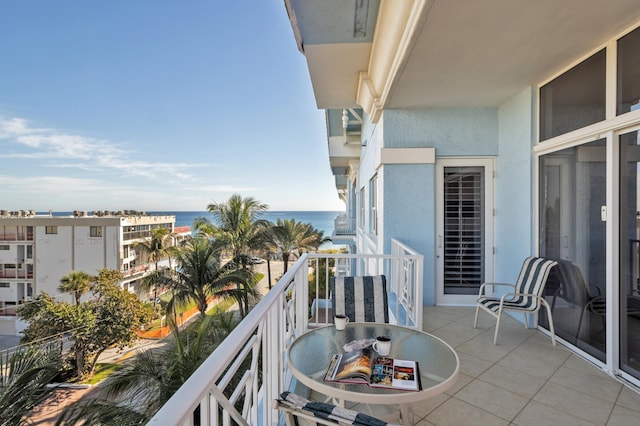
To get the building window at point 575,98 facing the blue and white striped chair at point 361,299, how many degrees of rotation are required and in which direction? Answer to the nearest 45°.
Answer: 0° — it already faces it

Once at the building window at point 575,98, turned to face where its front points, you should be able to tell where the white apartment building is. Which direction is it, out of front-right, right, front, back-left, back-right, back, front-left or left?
front-right

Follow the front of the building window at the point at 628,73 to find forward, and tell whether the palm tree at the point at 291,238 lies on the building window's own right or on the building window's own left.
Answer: on the building window's own right

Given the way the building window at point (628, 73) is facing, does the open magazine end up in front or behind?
in front

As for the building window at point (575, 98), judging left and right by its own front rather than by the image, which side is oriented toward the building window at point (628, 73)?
left

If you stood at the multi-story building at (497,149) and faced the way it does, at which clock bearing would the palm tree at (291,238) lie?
The palm tree is roughly at 2 o'clock from the multi-story building.

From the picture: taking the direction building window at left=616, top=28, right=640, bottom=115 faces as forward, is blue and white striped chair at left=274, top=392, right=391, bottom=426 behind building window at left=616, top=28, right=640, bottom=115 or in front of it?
in front

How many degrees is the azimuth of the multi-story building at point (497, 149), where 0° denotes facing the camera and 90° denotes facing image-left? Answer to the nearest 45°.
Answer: approximately 90°

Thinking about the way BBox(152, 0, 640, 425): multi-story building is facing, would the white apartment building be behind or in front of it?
in front

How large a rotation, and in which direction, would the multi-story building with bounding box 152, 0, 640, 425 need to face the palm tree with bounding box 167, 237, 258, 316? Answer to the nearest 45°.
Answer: approximately 45° to its right
